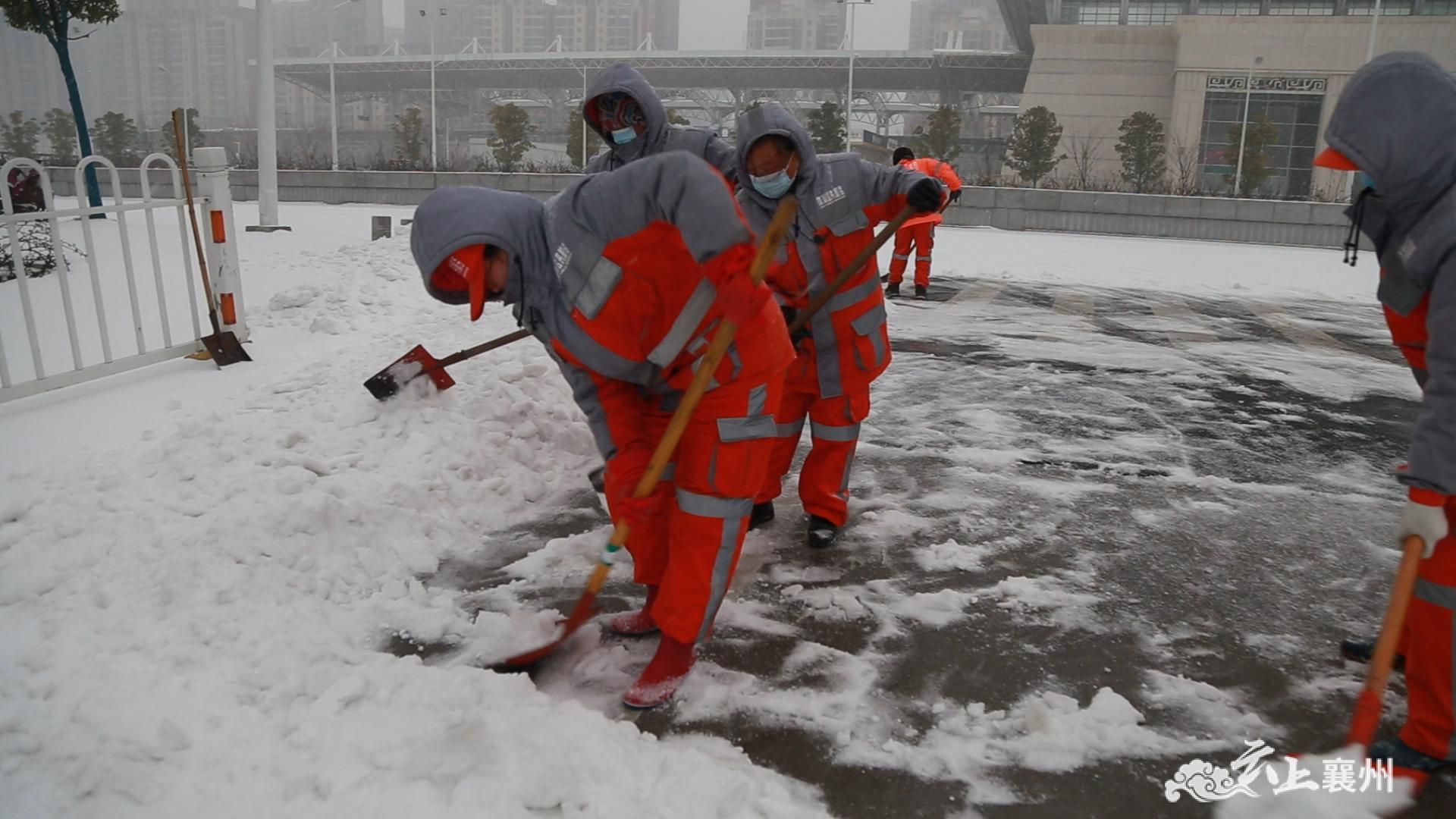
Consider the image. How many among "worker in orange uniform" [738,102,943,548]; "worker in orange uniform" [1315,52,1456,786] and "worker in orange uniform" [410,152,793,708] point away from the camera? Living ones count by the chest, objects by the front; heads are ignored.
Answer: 0

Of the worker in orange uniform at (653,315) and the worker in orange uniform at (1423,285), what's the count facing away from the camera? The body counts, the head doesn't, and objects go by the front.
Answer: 0

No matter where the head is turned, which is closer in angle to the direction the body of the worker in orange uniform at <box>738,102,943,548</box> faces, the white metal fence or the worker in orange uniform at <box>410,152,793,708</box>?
the worker in orange uniform

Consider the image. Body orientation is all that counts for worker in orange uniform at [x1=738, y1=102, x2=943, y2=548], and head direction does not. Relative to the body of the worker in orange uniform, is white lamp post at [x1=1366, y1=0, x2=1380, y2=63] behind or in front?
behind

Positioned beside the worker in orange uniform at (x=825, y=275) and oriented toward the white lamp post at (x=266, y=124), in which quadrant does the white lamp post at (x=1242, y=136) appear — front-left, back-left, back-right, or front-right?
front-right

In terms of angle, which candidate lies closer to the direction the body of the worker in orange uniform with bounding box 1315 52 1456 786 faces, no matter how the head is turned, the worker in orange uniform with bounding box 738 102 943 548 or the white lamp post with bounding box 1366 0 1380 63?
the worker in orange uniform

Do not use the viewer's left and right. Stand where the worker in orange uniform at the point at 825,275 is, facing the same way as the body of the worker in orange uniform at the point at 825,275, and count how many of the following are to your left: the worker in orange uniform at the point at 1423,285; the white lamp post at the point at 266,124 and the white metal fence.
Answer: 1

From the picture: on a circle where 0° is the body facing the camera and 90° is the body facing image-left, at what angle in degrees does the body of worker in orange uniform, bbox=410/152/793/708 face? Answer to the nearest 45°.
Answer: approximately 45°

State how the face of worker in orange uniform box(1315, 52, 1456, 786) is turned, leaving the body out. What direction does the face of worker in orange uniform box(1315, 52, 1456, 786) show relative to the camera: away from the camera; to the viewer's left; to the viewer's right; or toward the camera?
to the viewer's left

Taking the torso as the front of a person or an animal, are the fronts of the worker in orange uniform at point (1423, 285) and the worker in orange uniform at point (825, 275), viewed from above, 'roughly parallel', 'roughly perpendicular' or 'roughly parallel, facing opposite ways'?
roughly perpendicular

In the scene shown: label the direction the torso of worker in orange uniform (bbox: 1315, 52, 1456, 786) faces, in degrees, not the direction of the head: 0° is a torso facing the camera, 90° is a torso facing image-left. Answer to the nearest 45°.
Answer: approximately 90°

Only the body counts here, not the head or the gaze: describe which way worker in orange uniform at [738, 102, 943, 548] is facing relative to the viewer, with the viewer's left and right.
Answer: facing the viewer and to the left of the viewer

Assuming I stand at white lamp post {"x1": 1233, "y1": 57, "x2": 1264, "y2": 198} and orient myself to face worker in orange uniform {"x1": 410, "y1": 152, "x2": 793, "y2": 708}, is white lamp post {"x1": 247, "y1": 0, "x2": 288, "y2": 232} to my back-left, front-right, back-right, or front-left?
front-right

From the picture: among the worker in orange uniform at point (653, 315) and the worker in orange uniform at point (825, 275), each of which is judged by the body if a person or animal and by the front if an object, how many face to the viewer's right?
0
